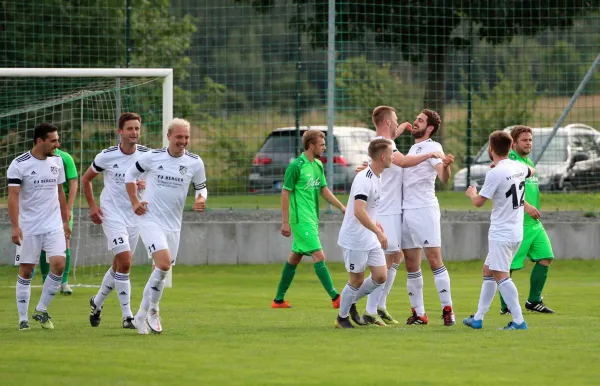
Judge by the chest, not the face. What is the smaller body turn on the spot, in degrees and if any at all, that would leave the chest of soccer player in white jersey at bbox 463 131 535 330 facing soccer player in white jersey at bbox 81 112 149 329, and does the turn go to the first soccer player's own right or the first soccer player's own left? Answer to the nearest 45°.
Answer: approximately 45° to the first soccer player's own left

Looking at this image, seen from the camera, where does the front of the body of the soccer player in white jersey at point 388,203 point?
to the viewer's right

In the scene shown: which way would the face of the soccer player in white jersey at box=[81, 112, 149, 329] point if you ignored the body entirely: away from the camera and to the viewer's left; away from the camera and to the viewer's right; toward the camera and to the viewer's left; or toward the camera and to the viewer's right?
toward the camera and to the viewer's right

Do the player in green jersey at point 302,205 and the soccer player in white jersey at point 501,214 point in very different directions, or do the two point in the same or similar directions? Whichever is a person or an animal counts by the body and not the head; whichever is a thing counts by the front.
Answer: very different directions

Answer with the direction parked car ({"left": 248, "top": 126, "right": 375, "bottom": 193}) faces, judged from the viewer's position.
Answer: facing away from the viewer and to the right of the viewer

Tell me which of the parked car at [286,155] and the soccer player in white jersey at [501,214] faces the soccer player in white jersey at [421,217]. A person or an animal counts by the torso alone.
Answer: the soccer player in white jersey at [501,214]

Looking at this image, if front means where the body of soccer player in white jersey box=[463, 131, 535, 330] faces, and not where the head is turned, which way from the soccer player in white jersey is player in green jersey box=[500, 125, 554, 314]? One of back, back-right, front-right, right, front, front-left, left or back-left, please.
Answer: front-right

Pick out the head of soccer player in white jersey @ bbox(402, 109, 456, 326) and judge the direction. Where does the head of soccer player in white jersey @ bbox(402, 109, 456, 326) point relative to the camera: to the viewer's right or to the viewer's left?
to the viewer's left

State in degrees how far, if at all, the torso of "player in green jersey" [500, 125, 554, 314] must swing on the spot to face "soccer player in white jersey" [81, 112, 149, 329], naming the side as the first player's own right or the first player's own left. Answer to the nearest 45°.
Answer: approximately 90° to the first player's own right
